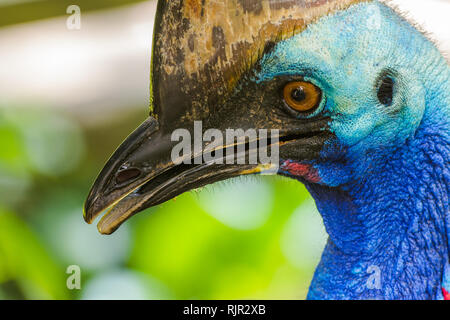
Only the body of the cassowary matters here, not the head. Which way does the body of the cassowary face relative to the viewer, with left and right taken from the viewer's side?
facing to the left of the viewer
